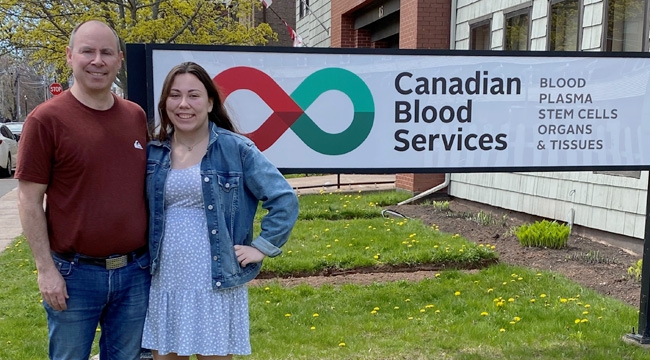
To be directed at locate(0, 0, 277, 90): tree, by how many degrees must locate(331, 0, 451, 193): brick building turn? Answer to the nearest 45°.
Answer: approximately 45° to its right

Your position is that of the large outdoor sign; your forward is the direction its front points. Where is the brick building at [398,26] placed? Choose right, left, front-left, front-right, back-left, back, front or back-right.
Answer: back

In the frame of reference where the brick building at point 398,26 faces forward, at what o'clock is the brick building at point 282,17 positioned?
the brick building at point 282,17 is roughly at 4 o'clock from the brick building at point 398,26.

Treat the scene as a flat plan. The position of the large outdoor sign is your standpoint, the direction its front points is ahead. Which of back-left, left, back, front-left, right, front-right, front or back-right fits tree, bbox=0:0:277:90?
back-right

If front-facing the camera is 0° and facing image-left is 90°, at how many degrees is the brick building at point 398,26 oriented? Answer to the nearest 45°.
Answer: approximately 45°

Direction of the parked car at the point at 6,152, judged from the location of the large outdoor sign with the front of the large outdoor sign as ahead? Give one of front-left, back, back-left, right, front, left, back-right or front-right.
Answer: back-right

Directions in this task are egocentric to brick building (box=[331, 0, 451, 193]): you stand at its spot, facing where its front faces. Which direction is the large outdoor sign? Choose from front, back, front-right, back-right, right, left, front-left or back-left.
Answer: front-left

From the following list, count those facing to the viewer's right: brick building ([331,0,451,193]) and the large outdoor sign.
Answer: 0

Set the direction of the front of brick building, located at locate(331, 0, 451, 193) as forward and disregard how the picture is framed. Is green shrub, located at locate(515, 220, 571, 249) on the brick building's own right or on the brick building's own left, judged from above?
on the brick building's own left

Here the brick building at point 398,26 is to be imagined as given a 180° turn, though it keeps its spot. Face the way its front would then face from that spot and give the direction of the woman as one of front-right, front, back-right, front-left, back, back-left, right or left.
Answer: back-right
